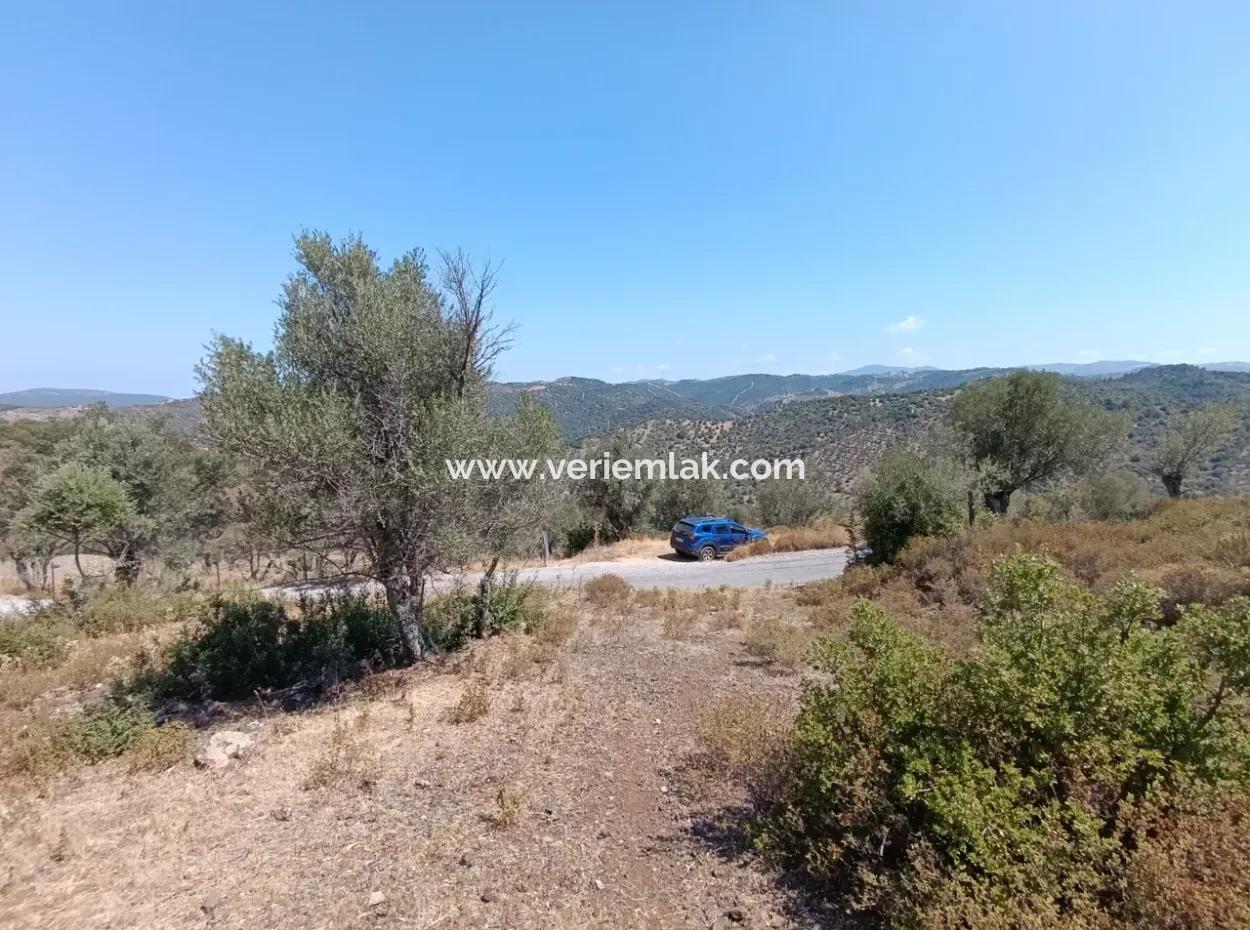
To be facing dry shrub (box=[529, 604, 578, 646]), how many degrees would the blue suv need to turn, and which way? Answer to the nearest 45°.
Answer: approximately 135° to its right

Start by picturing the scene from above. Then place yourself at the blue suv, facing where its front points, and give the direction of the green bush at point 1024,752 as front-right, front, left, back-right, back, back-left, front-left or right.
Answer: back-right

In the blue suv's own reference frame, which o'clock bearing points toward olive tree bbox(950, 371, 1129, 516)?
The olive tree is roughly at 1 o'clock from the blue suv.

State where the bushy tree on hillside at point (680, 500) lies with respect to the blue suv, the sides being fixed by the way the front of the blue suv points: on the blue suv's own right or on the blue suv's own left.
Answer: on the blue suv's own left

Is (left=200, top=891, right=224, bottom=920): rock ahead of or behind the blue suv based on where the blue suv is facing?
behind

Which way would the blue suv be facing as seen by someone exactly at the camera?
facing away from the viewer and to the right of the viewer

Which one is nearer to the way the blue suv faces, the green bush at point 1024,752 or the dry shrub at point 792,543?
the dry shrub

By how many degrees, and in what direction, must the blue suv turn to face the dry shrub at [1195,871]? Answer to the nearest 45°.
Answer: approximately 135° to its right

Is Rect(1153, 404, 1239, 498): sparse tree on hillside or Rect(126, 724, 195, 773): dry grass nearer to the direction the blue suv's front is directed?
the sparse tree on hillside

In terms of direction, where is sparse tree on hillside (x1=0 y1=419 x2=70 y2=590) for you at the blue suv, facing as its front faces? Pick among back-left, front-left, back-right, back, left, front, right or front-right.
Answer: back-left

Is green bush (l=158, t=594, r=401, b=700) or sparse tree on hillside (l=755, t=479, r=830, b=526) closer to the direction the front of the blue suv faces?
the sparse tree on hillside

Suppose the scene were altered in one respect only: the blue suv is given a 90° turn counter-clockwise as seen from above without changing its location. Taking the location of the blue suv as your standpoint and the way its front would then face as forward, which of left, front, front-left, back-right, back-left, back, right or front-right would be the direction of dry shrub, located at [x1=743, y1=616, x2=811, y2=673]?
back-left
